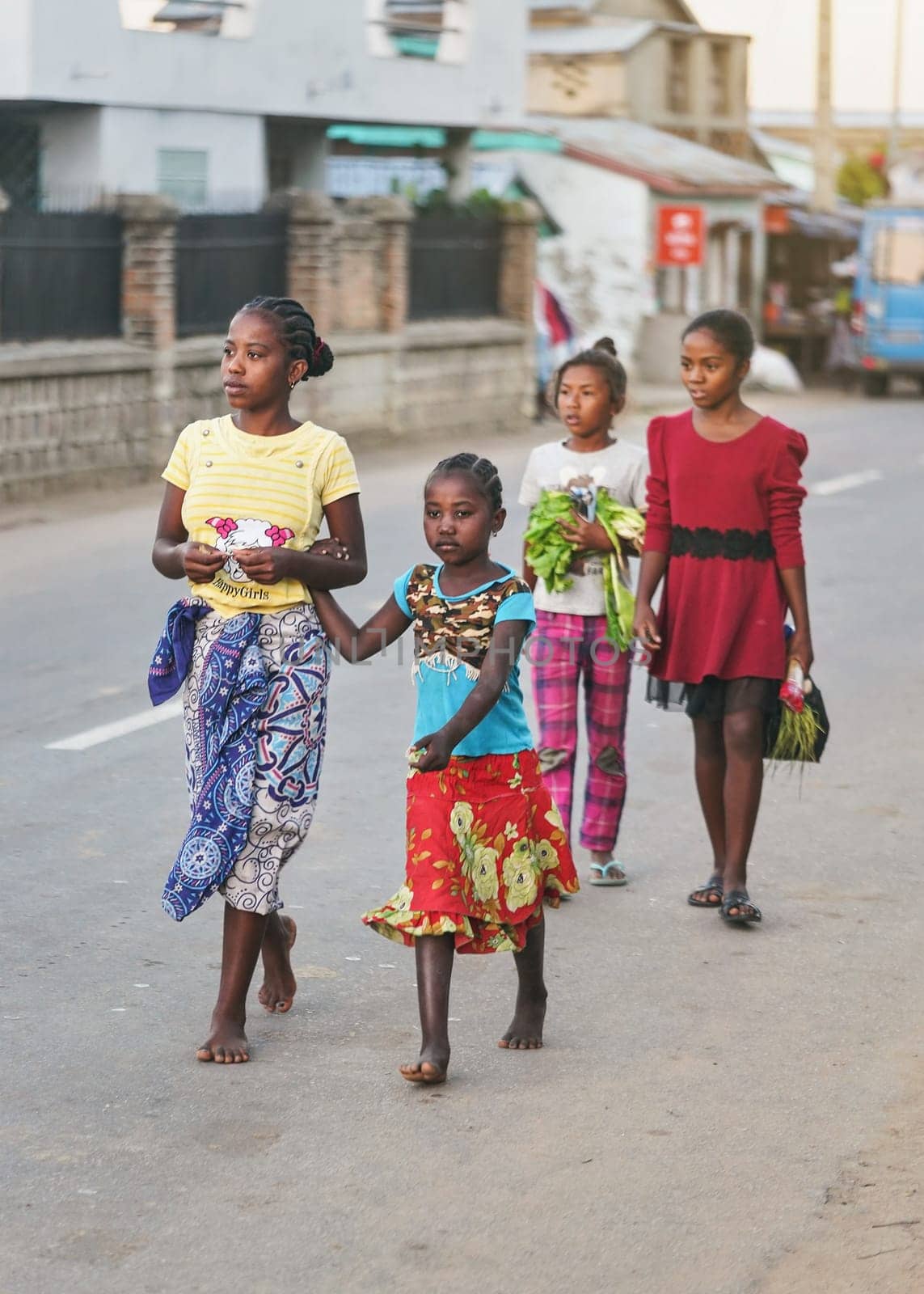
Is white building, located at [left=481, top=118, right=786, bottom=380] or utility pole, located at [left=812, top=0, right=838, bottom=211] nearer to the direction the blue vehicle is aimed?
the utility pole

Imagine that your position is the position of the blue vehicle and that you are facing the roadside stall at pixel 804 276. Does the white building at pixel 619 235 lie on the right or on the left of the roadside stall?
left

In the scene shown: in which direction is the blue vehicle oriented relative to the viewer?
away from the camera

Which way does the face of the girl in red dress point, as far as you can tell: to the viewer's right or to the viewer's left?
to the viewer's left

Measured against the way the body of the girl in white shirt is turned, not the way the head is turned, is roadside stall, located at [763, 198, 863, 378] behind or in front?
behind

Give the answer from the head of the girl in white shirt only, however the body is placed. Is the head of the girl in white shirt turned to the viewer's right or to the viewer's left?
to the viewer's left

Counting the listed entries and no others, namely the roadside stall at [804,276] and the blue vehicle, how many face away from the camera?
1
